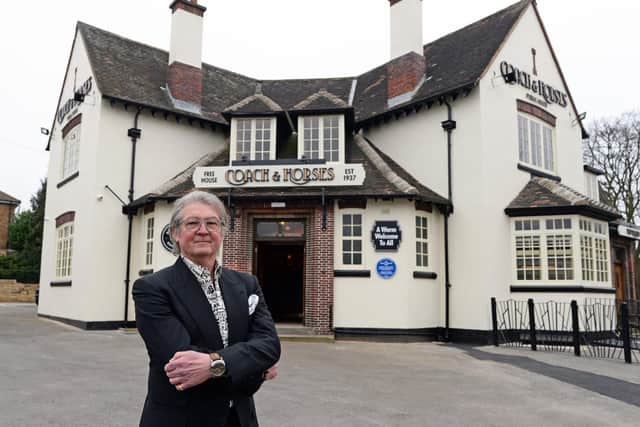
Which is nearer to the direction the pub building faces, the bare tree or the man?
the man

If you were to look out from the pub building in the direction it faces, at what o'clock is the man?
The man is roughly at 12 o'clock from the pub building.

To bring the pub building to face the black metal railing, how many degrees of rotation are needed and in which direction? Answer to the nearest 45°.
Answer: approximately 90° to its left

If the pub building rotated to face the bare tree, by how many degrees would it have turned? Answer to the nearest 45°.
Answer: approximately 135° to its left

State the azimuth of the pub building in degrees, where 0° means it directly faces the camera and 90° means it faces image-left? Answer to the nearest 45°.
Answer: approximately 0°

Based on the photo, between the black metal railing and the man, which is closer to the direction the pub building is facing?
the man
